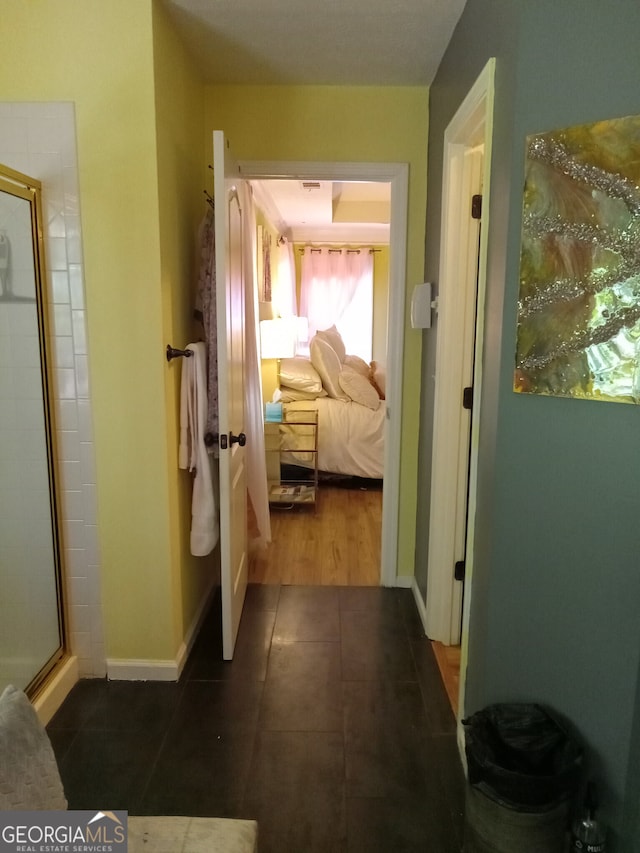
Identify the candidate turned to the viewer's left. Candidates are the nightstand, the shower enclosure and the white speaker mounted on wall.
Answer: the white speaker mounted on wall

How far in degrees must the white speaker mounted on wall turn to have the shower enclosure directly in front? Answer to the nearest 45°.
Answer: approximately 45° to its left

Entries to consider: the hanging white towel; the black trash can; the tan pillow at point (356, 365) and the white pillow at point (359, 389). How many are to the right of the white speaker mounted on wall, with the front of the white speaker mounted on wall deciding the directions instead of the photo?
2

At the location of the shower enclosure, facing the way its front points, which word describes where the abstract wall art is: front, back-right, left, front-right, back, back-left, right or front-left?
front-right

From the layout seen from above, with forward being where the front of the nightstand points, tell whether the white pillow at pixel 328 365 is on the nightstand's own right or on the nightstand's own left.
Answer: on the nightstand's own left

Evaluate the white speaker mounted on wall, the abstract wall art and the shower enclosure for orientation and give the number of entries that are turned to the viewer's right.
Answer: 1

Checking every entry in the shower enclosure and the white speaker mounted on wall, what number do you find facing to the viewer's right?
1

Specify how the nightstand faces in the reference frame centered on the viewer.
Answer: facing the viewer and to the right of the viewer

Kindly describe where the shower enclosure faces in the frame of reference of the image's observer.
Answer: facing to the right of the viewer

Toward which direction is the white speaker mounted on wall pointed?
to the viewer's left

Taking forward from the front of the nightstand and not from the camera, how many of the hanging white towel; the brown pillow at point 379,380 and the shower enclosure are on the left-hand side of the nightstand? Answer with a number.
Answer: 1

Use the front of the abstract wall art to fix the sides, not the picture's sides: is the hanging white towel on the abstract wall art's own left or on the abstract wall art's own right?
on the abstract wall art's own right

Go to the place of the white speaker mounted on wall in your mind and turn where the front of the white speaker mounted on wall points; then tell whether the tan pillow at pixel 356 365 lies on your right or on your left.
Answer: on your right

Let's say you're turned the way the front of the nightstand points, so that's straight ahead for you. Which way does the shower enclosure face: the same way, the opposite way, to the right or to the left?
to the left

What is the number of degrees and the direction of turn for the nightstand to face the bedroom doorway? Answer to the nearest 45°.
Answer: approximately 45° to its right
